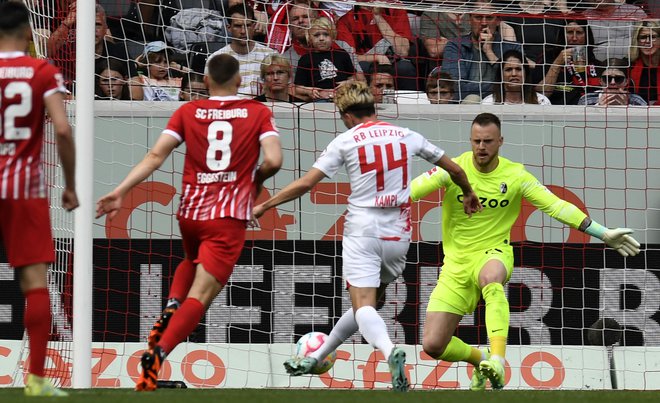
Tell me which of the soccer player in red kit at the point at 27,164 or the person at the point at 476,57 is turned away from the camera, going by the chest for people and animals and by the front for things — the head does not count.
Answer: the soccer player in red kit

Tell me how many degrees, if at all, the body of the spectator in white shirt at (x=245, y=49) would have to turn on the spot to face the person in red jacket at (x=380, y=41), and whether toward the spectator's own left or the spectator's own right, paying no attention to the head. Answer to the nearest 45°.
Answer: approximately 90° to the spectator's own left

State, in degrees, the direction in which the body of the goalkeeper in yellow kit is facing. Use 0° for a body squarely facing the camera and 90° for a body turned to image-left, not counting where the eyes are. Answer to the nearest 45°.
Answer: approximately 0°

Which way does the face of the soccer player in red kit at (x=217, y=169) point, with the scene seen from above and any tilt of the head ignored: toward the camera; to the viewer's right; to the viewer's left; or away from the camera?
away from the camera

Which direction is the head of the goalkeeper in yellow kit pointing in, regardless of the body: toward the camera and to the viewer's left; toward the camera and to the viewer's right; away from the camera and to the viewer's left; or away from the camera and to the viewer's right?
toward the camera and to the viewer's left

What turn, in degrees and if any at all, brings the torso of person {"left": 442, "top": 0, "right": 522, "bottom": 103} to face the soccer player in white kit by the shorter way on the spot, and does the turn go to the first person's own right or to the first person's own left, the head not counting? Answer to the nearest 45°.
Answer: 0° — they already face them

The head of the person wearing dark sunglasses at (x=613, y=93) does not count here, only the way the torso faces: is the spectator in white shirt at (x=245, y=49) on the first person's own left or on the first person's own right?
on the first person's own right

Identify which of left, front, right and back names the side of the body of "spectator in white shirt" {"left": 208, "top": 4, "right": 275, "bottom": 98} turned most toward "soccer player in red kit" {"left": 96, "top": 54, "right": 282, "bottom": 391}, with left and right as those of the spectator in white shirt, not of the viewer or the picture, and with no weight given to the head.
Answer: front

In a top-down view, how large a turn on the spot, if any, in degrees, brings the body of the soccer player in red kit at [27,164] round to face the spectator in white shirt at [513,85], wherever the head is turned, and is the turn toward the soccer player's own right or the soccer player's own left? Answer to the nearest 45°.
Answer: approximately 45° to the soccer player's own right

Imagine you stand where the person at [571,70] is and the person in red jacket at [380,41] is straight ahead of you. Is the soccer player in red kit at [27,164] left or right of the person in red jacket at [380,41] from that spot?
left

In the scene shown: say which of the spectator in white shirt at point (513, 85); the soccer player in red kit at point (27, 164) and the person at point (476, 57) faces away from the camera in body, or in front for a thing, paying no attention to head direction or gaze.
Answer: the soccer player in red kit
